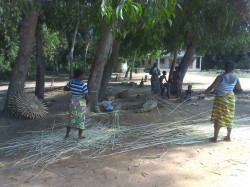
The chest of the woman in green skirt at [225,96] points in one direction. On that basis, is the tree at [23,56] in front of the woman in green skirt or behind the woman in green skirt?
in front

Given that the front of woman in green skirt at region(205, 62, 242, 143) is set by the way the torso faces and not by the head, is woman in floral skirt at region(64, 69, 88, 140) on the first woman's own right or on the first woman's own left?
on the first woman's own left

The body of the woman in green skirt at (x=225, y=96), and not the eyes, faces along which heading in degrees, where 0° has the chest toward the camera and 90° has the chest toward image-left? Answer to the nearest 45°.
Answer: approximately 135°

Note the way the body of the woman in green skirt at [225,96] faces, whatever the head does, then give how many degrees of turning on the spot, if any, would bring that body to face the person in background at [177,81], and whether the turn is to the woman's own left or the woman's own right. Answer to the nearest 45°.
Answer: approximately 45° to the woman's own right
